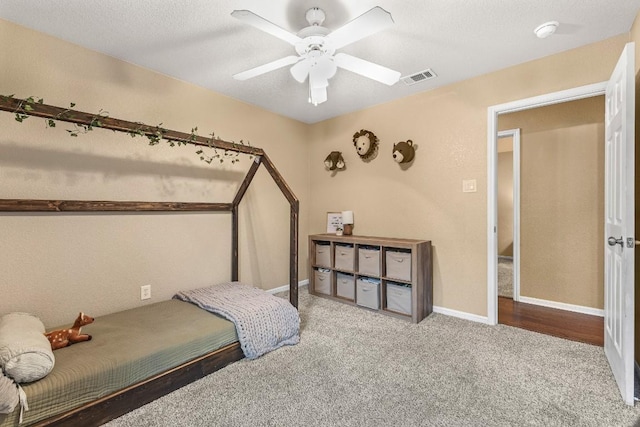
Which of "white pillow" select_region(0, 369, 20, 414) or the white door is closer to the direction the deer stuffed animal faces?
the white door

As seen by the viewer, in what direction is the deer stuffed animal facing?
to the viewer's right

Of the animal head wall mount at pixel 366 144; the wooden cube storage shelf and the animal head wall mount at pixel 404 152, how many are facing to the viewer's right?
0

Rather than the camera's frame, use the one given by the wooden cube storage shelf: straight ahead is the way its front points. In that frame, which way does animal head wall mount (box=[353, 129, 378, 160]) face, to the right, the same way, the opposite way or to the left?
the same way

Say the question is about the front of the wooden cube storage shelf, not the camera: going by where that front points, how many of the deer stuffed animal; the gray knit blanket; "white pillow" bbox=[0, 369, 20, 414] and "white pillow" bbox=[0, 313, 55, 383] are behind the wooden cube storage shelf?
0

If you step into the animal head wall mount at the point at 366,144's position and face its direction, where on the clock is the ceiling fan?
The ceiling fan is roughly at 11 o'clock from the animal head wall mount.

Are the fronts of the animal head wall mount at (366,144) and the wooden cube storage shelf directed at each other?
no

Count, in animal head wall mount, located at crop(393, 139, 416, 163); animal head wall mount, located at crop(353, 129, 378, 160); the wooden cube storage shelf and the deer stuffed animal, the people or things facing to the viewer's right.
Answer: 1

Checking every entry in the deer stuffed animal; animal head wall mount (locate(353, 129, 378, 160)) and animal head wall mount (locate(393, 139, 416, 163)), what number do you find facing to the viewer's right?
1

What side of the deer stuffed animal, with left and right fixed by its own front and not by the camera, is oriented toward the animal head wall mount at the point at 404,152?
front

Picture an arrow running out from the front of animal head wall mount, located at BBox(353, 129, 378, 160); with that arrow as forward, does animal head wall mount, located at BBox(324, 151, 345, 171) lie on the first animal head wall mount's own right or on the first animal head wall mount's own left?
on the first animal head wall mount's own right

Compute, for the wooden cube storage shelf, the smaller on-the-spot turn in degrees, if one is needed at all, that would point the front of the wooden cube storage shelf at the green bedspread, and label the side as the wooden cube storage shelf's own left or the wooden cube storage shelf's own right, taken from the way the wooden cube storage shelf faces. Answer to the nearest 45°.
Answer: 0° — it already faces it

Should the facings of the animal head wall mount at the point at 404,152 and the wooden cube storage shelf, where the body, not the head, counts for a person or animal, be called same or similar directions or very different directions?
same or similar directions

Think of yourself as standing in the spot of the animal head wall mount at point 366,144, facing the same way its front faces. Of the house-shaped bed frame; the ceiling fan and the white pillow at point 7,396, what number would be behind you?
0

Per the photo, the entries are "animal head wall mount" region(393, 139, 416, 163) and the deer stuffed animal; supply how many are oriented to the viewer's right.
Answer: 1
